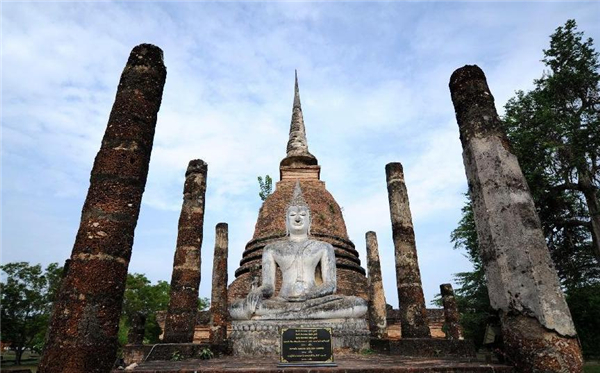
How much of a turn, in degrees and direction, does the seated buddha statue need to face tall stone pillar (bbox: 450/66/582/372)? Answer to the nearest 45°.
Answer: approximately 45° to its left

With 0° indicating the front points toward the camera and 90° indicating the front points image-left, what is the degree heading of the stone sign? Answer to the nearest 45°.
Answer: approximately 0°

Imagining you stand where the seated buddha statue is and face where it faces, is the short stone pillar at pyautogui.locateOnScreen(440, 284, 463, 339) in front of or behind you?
behind

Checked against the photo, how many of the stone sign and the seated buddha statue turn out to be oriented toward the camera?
2

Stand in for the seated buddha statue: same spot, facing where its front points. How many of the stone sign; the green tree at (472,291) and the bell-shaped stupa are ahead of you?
1

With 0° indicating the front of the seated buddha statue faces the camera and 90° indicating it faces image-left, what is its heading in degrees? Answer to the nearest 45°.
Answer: approximately 0°

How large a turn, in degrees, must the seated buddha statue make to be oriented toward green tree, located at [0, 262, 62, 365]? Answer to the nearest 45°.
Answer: approximately 135° to its right

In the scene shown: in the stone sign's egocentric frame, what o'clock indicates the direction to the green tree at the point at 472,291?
The green tree is roughly at 7 o'clock from the stone sign.

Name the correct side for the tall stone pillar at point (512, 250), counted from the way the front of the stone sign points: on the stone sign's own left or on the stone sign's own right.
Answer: on the stone sign's own left

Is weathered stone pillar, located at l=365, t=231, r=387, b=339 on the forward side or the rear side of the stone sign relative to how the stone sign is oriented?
on the rear side

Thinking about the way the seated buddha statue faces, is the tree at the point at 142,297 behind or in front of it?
behind

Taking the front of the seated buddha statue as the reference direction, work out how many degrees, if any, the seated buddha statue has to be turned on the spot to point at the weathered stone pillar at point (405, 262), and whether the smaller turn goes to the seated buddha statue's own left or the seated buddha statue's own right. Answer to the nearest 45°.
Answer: approximately 135° to the seated buddha statue's own left
